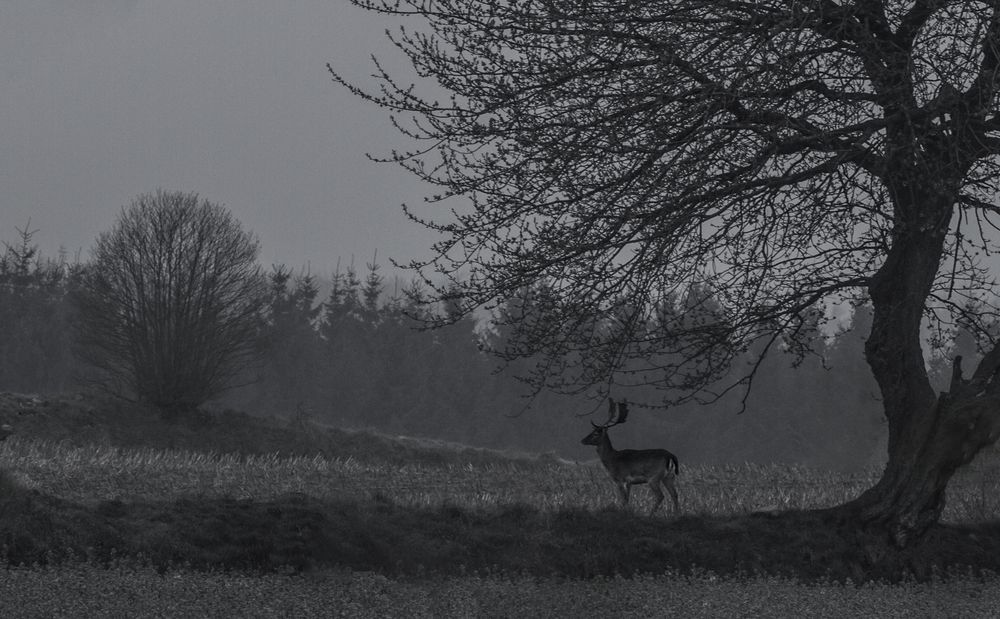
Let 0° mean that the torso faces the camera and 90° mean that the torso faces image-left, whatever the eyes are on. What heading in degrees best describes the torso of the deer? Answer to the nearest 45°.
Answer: approximately 90°

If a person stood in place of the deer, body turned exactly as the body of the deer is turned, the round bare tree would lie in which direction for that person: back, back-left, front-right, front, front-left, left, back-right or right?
front-right
